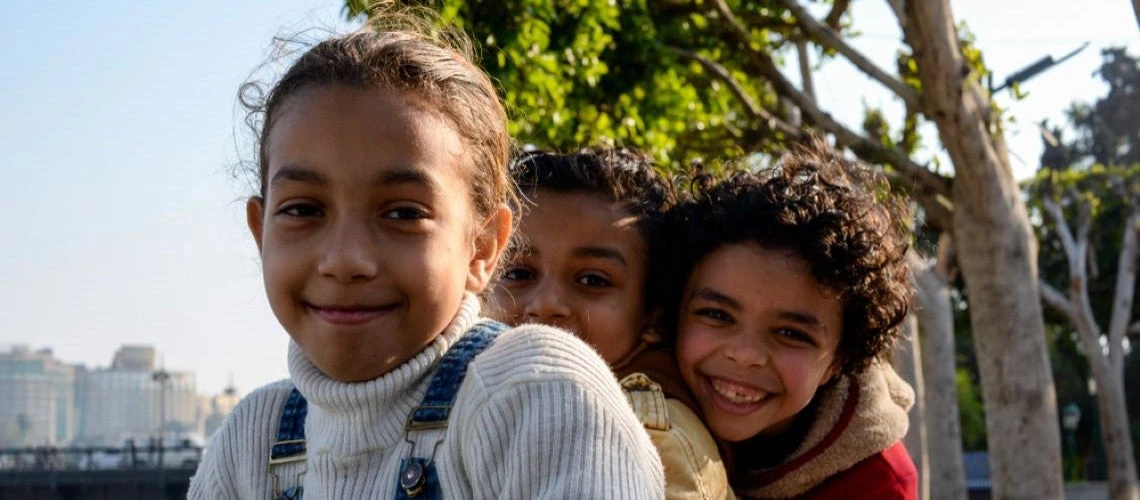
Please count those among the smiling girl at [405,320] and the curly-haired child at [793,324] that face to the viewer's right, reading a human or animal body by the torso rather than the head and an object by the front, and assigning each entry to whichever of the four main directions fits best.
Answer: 0

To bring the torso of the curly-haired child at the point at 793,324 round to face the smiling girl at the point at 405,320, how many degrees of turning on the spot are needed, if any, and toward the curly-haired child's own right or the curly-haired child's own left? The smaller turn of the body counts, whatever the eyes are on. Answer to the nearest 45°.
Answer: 0° — they already face them

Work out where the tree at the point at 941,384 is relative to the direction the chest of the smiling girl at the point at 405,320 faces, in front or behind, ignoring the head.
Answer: behind

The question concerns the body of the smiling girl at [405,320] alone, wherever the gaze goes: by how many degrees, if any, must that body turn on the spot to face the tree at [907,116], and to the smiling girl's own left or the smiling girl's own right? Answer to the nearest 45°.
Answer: approximately 180°

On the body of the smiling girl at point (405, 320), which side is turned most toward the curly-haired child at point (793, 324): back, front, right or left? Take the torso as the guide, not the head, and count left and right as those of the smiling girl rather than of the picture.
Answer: back

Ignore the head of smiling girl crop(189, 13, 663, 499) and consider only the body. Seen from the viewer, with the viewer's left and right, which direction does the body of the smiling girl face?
facing the viewer and to the left of the viewer

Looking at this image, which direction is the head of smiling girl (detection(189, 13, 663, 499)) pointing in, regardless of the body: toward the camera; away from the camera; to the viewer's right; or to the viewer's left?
toward the camera

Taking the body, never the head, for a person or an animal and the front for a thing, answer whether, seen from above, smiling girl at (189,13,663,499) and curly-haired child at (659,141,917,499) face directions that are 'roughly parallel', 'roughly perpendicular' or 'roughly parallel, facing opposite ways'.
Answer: roughly parallel

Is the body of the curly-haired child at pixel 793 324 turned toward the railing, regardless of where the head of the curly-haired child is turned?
no

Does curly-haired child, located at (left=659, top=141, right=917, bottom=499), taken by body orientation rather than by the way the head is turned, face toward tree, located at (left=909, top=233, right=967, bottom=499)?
no

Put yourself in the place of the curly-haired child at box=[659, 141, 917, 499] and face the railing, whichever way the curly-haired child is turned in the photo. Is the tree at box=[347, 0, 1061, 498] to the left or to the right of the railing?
right

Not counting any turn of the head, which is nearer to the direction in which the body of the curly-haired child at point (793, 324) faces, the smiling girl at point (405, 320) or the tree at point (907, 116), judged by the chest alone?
the smiling girl
